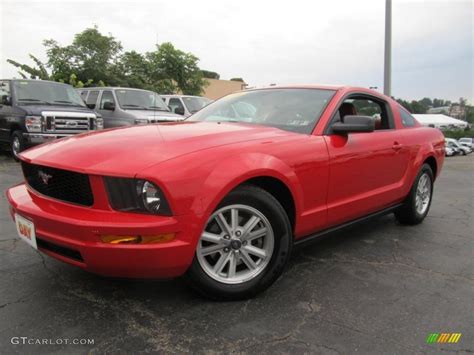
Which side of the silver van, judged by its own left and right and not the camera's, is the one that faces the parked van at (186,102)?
left

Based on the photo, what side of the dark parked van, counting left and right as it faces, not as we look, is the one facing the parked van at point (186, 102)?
left

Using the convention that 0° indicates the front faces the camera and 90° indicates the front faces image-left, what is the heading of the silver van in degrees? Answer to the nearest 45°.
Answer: approximately 315°

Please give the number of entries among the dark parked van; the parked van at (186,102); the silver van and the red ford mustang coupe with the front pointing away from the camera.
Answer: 0

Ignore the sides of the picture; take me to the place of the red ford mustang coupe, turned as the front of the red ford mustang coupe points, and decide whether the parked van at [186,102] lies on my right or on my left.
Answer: on my right

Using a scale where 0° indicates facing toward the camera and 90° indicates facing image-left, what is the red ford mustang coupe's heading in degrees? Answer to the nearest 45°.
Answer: approximately 45°

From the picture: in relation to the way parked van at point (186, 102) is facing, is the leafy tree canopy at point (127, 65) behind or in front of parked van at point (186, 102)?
behind

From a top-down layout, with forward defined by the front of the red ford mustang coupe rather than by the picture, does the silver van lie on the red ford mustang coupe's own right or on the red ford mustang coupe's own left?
on the red ford mustang coupe's own right

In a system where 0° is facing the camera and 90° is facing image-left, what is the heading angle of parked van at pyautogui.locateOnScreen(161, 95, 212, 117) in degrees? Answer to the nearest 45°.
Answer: approximately 315°

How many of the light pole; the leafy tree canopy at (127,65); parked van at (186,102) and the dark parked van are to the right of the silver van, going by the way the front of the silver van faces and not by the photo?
1

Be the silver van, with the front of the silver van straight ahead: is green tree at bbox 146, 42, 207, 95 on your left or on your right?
on your left

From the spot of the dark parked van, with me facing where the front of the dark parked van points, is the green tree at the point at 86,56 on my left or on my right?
on my left

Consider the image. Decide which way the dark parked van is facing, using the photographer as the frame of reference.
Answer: facing the viewer and to the right of the viewer

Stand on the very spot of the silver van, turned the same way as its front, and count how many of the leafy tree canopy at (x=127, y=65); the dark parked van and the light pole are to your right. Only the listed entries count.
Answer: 1
